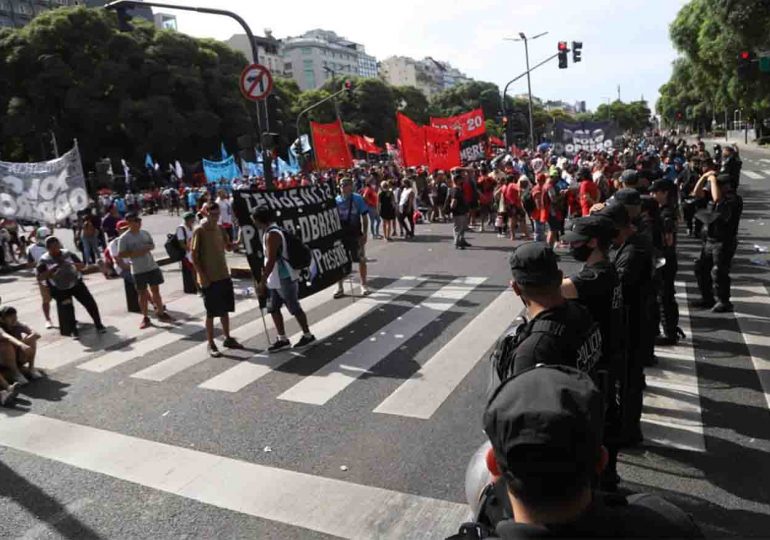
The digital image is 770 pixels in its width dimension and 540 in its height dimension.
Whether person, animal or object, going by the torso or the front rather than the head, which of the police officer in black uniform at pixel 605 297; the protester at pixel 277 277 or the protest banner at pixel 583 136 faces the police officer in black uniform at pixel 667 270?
the protest banner

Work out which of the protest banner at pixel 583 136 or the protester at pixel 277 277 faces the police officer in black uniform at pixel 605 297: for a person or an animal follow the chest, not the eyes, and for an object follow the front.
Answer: the protest banner

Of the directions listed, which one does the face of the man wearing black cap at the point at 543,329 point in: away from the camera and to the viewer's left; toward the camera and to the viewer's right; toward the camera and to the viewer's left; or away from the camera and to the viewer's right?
away from the camera and to the viewer's left

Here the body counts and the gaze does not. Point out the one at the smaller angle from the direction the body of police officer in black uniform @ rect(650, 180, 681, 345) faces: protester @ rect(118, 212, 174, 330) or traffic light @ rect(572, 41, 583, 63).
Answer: the protester

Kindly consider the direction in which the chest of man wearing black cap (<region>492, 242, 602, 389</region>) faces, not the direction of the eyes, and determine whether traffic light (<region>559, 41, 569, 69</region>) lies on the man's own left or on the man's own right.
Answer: on the man's own right

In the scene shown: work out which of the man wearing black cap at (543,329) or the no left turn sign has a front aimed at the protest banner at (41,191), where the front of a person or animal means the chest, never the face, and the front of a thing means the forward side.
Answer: the man wearing black cap

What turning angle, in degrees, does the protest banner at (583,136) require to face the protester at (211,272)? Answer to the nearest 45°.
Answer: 0° — it already faces them

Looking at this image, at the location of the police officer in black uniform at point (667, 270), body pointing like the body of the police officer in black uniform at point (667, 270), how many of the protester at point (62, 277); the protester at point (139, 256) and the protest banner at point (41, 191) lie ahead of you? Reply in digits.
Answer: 3

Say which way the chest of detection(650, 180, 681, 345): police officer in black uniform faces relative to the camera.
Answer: to the viewer's left

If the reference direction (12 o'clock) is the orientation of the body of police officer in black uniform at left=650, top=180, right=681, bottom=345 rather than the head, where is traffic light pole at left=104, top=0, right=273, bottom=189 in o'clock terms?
The traffic light pole is roughly at 1 o'clock from the police officer in black uniform.

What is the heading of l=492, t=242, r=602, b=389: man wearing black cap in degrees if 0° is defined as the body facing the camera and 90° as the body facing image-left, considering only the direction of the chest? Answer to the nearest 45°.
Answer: approximately 135°

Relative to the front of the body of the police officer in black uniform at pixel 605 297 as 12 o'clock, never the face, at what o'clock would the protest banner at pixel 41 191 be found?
The protest banner is roughly at 1 o'clock from the police officer in black uniform.

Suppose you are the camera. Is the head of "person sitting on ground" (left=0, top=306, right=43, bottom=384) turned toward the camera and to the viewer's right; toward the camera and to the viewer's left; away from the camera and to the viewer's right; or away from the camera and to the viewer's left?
toward the camera and to the viewer's right
